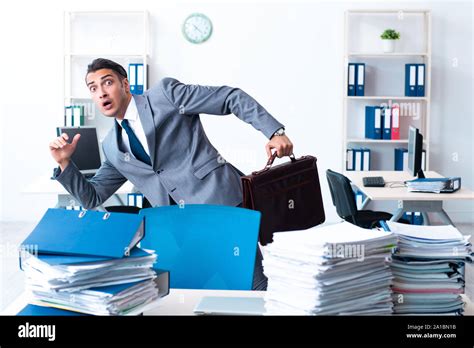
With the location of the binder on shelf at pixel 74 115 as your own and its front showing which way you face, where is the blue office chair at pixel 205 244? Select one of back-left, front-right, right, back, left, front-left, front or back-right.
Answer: front

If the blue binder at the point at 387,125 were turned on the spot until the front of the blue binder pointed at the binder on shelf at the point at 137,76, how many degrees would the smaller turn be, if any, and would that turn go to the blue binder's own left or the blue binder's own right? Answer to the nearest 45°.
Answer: approximately 90° to the blue binder's own right

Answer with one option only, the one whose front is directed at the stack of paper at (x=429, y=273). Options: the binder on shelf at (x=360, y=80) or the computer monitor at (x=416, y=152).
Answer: the binder on shelf

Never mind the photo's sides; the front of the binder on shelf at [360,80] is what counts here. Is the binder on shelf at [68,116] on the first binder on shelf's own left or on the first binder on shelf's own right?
on the first binder on shelf's own right

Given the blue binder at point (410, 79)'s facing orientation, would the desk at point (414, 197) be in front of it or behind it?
in front

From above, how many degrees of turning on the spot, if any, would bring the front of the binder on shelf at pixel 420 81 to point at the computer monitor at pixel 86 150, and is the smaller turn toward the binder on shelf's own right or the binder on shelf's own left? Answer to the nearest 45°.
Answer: approximately 45° to the binder on shelf's own right

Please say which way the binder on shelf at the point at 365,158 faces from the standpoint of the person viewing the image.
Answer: facing the viewer

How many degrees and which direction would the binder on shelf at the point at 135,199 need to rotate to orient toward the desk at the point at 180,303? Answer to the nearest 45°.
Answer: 0° — it already faces it

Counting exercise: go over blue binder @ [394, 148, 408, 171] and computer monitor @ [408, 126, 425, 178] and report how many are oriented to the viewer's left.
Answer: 1

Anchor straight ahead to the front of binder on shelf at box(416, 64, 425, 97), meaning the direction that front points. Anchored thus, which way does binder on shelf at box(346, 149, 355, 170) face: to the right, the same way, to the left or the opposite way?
the same way

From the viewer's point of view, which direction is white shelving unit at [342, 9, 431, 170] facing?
toward the camera

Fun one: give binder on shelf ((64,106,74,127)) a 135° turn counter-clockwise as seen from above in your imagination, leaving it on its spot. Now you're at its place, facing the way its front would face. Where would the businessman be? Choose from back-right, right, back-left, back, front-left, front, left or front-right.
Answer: back-right

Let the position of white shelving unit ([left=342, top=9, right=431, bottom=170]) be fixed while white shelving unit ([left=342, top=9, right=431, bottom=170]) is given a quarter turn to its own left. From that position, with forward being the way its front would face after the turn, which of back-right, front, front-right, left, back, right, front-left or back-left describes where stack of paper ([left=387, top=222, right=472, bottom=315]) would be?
right
